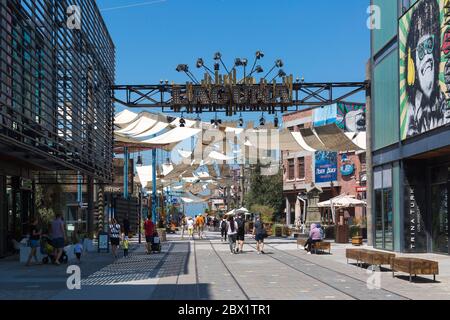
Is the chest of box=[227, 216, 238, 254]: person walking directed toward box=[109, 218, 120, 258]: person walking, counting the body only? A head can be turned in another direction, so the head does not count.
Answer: no

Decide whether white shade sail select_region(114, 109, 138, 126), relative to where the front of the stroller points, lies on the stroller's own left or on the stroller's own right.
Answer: on the stroller's own left

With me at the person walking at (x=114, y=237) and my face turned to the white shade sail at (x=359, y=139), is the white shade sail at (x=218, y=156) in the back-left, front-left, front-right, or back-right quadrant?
front-left

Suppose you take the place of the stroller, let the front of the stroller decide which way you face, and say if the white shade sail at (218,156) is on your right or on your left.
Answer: on your left

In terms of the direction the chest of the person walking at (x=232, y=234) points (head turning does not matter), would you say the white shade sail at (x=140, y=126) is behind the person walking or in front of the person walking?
in front

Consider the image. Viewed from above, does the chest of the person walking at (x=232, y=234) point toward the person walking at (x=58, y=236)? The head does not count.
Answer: no
